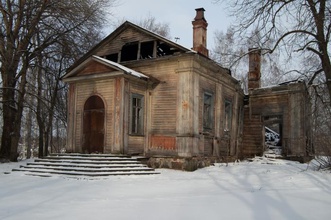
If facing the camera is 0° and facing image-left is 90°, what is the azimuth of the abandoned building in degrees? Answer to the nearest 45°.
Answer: approximately 45°
